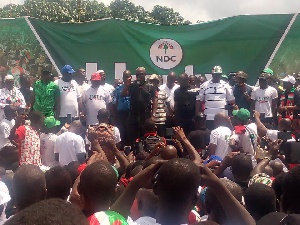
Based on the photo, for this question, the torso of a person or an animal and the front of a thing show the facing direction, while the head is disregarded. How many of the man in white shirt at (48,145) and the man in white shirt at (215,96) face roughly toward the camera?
1

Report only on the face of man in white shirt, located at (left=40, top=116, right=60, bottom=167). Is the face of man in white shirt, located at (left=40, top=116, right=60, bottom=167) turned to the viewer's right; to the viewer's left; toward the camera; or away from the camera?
away from the camera

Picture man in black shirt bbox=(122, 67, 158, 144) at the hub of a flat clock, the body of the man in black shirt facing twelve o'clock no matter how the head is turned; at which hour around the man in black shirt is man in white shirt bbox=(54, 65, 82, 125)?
The man in white shirt is roughly at 3 o'clock from the man in black shirt.
